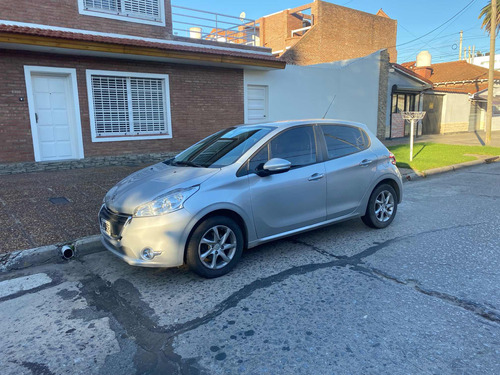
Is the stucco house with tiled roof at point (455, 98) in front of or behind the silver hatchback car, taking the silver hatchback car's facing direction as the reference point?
behind

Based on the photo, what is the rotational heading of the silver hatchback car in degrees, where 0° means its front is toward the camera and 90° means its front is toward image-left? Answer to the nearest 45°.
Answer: approximately 45°

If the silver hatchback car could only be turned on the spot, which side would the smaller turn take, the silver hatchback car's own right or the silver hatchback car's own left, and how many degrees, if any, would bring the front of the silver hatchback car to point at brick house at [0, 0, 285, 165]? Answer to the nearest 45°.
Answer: approximately 90° to the silver hatchback car's own right

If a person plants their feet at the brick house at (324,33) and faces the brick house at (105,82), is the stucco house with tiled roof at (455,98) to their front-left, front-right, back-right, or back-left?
back-left

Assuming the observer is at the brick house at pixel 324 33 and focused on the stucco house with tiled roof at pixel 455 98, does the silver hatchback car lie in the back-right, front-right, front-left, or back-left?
back-right

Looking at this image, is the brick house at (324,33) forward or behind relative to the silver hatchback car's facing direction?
behind
